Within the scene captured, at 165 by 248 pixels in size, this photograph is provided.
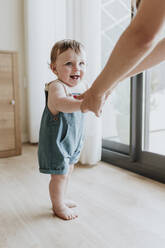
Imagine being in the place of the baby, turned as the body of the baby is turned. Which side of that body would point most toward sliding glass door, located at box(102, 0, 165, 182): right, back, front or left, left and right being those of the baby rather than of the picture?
left

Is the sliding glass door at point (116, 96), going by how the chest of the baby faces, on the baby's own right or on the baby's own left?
on the baby's own left

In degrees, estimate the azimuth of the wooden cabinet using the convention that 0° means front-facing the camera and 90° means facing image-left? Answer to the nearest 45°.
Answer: approximately 315°

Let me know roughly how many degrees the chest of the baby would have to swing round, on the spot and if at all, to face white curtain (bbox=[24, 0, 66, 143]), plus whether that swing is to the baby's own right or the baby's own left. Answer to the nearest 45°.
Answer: approximately 135° to the baby's own left

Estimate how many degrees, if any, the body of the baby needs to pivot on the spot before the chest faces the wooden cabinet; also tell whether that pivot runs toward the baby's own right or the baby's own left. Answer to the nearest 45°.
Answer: approximately 180°
